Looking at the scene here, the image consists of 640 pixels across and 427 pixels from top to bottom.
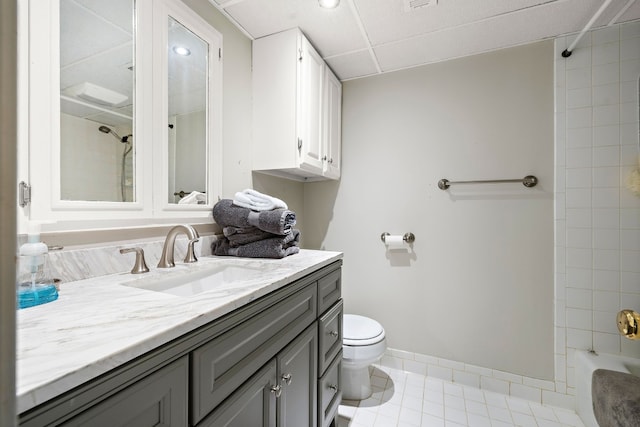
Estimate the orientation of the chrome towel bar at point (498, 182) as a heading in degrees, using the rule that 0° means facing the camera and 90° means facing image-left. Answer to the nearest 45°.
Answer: approximately 0°

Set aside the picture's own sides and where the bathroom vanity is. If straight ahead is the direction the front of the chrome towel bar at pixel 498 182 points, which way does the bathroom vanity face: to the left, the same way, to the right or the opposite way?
to the left

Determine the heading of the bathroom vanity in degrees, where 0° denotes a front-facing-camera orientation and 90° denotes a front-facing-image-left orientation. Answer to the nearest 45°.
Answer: approximately 315°

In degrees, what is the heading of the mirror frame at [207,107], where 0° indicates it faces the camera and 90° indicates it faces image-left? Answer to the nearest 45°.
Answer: approximately 315°

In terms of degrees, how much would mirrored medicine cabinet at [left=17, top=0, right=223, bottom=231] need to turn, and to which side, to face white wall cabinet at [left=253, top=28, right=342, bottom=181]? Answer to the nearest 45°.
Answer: approximately 45° to its left

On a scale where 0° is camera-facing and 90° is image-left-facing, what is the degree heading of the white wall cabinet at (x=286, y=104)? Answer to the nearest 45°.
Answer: approximately 315°

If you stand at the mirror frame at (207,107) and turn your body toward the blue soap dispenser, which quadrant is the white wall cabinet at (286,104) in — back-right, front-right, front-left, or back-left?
back-left
